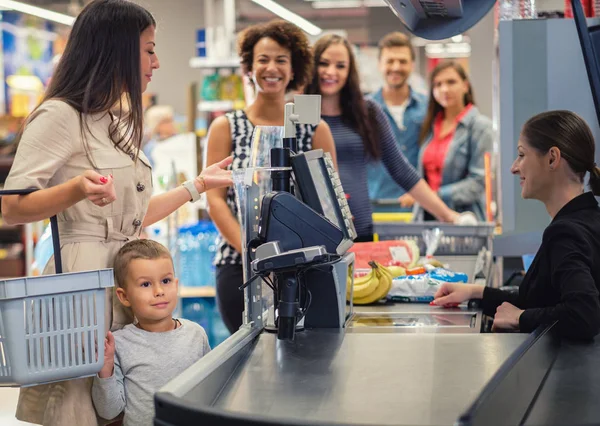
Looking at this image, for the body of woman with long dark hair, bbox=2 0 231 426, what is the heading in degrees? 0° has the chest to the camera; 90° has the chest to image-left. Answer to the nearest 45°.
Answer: approximately 315°

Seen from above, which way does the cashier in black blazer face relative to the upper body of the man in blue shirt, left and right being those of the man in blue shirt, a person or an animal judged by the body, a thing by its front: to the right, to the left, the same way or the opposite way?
to the right

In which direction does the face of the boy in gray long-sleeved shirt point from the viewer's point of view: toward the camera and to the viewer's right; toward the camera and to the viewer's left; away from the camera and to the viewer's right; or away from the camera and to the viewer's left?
toward the camera and to the viewer's right

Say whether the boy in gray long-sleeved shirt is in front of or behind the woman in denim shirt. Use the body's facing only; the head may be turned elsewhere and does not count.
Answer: in front

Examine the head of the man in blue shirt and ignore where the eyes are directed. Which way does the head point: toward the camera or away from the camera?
toward the camera

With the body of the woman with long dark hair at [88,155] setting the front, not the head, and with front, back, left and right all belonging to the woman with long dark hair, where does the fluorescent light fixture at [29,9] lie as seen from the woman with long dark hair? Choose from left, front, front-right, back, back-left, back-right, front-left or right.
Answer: back-left

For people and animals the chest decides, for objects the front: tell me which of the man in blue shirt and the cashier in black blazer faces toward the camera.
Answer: the man in blue shirt

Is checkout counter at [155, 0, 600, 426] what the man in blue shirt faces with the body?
yes

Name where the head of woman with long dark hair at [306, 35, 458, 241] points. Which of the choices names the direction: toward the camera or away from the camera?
toward the camera

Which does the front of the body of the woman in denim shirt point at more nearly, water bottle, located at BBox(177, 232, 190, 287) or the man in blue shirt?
the water bottle

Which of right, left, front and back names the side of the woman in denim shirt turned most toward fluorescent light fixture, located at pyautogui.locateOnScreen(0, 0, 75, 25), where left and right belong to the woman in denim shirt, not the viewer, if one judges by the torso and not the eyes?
right

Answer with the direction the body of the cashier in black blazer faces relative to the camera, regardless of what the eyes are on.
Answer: to the viewer's left

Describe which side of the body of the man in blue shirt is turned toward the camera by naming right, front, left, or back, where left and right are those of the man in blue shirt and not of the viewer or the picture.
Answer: front

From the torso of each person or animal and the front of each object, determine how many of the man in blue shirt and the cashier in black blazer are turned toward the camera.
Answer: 1

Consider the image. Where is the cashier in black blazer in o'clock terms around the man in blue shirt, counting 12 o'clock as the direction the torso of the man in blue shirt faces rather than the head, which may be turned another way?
The cashier in black blazer is roughly at 12 o'clock from the man in blue shirt.

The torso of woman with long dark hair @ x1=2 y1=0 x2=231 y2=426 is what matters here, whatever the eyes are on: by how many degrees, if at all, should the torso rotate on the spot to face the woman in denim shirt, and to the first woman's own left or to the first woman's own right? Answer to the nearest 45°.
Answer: approximately 90° to the first woman's own left

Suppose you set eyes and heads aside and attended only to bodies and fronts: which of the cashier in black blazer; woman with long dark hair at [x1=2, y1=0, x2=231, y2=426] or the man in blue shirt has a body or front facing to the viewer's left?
the cashier in black blazer
